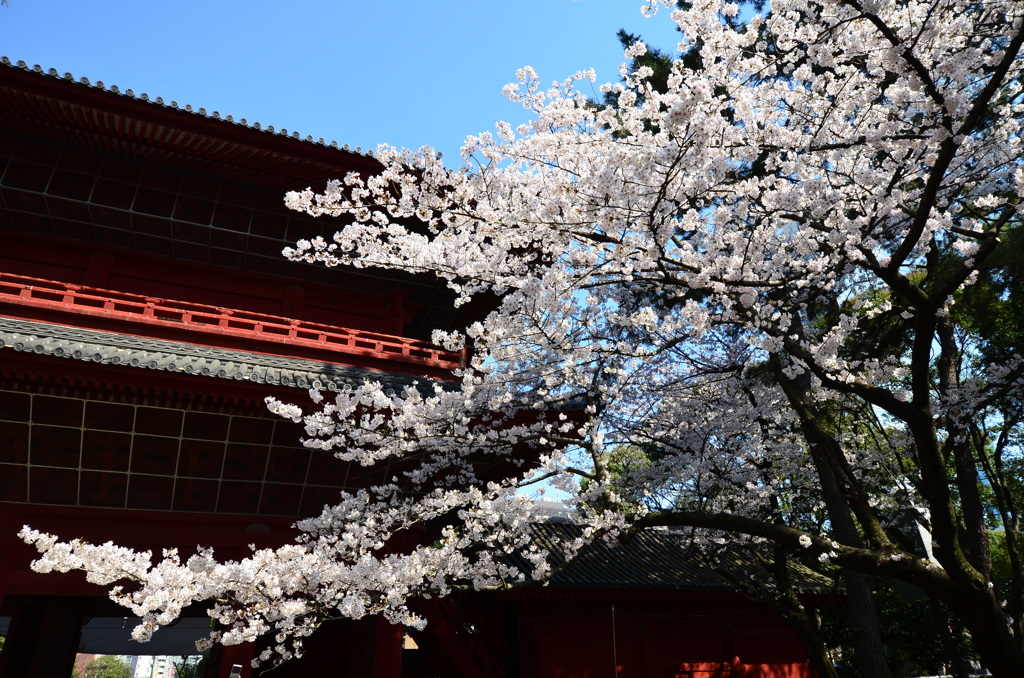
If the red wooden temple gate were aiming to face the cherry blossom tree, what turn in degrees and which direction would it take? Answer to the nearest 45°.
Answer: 0° — it already faces it

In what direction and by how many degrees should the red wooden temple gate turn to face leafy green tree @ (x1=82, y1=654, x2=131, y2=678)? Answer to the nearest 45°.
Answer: approximately 135° to its left

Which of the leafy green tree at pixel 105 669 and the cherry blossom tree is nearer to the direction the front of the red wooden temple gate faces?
the cherry blossom tree

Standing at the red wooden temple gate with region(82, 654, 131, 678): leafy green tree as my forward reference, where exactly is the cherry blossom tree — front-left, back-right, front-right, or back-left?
back-right

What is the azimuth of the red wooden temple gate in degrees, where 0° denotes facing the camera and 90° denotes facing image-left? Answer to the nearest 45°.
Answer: approximately 315°
